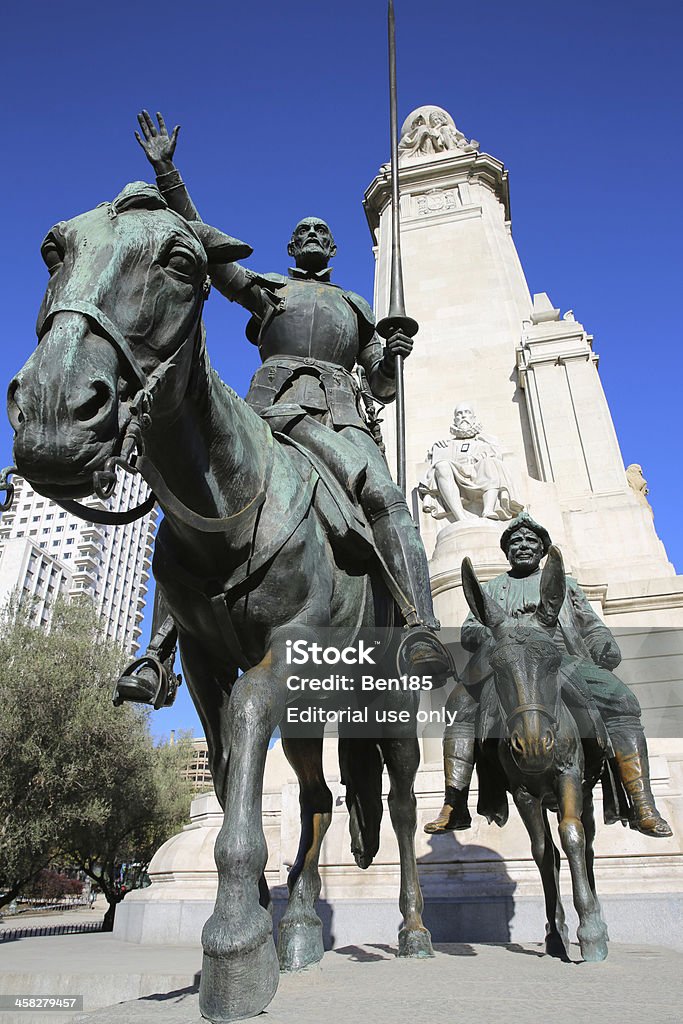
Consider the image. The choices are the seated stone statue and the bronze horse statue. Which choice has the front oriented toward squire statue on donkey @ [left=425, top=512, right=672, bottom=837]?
the seated stone statue

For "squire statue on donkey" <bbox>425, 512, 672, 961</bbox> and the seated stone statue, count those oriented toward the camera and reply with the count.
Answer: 2

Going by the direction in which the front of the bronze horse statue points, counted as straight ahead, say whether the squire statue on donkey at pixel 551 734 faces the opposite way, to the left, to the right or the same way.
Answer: the same way

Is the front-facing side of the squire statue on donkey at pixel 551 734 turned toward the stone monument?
no

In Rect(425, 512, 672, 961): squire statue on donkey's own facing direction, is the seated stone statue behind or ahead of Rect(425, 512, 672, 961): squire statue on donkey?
behind

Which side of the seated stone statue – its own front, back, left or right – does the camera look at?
front

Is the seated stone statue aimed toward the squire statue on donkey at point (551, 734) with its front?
yes

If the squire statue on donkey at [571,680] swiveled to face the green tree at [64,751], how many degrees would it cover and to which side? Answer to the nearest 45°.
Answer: approximately 135° to its right

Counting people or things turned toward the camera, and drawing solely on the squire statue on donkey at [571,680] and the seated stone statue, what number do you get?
2

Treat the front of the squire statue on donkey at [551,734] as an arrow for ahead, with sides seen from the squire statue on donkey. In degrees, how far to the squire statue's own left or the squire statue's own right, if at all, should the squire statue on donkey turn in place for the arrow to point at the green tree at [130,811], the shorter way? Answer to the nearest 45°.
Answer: approximately 135° to the squire statue's own right

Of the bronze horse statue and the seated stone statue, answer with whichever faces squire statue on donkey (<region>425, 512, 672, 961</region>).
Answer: the seated stone statue

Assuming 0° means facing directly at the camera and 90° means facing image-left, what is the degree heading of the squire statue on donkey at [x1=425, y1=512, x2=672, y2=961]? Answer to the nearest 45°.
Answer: approximately 0°

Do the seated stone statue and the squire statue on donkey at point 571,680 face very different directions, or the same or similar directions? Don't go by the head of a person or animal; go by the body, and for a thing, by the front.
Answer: same or similar directions

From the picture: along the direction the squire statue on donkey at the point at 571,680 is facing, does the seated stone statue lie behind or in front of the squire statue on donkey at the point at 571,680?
behind
